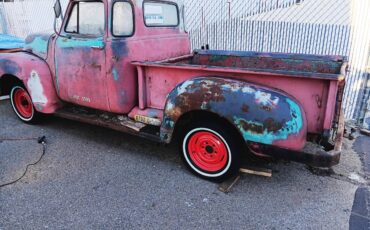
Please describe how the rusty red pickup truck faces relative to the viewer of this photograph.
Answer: facing away from the viewer and to the left of the viewer
